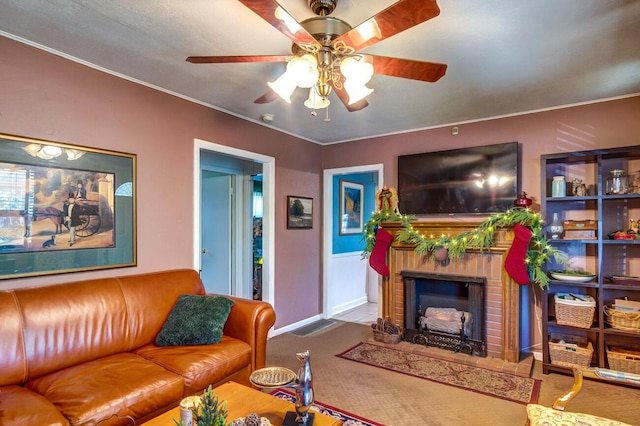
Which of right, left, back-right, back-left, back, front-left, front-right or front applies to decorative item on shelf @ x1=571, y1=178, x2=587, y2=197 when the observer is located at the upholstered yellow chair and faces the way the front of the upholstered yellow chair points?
front-right

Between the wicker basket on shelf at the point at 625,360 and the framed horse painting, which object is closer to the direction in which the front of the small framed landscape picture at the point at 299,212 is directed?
the wicker basket on shelf

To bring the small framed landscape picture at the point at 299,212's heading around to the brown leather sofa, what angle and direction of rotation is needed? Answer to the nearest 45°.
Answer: approximately 90° to its right

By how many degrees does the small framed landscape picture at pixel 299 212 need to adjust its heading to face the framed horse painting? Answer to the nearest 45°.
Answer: approximately 90° to its right

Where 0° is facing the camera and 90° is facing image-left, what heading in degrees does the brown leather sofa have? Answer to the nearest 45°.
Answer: approximately 315°

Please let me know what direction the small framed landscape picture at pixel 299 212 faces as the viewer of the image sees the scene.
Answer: facing the viewer and to the right of the viewer

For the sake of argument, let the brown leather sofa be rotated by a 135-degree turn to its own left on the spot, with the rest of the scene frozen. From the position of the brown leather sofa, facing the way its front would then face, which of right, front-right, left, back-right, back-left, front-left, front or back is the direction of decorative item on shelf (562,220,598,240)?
right

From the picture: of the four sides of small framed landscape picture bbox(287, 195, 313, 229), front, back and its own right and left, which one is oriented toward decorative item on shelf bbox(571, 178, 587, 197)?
front

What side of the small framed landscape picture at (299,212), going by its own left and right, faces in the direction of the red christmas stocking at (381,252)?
front

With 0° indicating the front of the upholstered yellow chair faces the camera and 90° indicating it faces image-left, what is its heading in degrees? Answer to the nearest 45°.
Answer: approximately 135°
